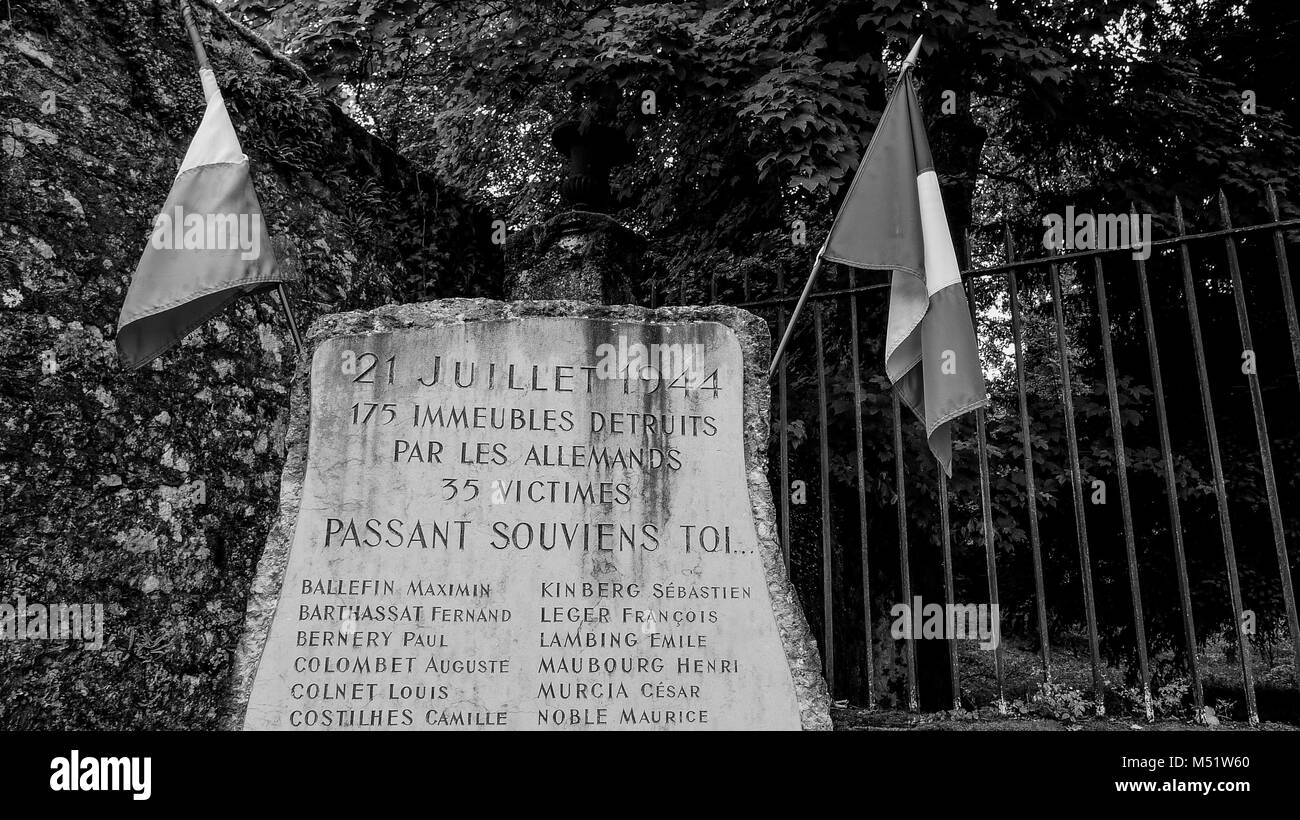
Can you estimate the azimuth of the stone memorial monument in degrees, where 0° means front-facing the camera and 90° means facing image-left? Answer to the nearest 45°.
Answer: approximately 0°

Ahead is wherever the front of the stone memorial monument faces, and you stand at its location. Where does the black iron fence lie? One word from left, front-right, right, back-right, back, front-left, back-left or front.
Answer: back-left
